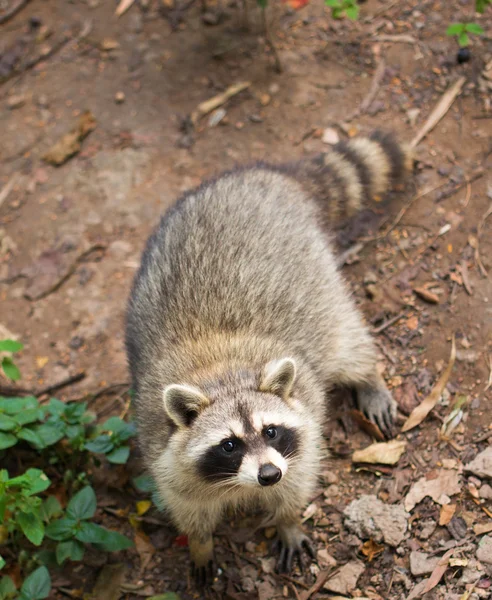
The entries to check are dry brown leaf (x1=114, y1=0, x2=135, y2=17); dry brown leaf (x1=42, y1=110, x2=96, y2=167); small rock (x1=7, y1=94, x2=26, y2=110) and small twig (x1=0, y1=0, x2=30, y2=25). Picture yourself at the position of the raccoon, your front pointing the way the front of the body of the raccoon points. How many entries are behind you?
4

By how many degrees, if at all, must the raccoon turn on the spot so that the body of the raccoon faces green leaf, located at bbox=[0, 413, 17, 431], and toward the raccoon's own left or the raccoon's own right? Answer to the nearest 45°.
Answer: approximately 90° to the raccoon's own right

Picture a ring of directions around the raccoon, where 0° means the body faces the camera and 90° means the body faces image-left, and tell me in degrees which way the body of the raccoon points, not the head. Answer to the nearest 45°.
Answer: approximately 0°

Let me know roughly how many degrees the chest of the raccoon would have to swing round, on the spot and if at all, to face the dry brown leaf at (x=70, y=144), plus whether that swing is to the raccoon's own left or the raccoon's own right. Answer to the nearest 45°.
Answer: approximately 180°

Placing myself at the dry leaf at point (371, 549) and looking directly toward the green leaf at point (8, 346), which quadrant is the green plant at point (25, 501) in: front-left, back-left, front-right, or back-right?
front-left

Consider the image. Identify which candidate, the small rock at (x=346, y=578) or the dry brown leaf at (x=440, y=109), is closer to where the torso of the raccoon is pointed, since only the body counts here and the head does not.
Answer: the small rock

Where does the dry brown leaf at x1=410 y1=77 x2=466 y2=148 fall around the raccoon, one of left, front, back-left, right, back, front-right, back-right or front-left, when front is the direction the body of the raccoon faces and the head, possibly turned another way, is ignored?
back-left

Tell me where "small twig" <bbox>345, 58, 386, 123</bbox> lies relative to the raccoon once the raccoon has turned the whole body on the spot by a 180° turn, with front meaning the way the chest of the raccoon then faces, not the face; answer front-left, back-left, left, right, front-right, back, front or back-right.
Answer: front-right

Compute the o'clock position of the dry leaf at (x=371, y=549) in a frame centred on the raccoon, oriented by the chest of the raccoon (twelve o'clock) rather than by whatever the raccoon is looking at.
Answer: The dry leaf is roughly at 12 o'clock from the raccoon.

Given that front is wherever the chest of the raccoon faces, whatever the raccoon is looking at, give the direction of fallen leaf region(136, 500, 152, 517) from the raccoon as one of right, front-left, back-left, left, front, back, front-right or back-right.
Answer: right

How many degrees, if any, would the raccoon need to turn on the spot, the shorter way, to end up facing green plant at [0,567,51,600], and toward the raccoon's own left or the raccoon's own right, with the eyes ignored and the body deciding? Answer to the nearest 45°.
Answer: approximately 90° to the raccoon's own right

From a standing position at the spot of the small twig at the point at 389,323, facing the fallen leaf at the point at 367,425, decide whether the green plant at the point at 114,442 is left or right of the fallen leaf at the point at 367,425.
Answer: right

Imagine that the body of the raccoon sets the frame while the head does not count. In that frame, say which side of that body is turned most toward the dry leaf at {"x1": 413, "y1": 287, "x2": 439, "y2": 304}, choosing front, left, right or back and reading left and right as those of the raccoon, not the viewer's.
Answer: left

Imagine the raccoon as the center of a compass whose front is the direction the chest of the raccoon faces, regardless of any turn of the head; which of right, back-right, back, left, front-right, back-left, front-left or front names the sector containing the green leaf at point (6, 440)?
right
